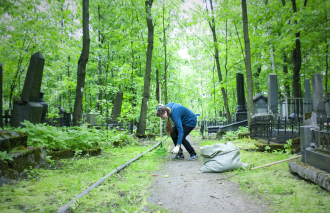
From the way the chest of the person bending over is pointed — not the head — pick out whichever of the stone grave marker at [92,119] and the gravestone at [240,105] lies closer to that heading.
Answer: the stone grave marker

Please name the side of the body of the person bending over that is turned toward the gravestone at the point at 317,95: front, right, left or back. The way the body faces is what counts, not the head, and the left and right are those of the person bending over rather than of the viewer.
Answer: back

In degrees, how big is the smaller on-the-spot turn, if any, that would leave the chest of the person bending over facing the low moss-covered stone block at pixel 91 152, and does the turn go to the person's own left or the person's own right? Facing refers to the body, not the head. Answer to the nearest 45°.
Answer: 0° — they already face it

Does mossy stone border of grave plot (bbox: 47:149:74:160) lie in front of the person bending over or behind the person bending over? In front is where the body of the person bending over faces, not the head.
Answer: in front

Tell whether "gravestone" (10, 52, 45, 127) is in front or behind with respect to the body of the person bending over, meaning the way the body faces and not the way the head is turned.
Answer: in front

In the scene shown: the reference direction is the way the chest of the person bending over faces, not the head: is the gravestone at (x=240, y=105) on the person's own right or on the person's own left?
on the person's own right

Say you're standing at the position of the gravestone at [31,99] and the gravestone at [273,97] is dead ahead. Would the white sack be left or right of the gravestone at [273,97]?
right

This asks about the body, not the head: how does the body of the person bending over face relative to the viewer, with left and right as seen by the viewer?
facing to the left of the viewer

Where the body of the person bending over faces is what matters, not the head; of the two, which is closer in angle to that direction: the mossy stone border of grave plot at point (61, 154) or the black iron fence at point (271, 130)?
the mossy stone border of grave plot

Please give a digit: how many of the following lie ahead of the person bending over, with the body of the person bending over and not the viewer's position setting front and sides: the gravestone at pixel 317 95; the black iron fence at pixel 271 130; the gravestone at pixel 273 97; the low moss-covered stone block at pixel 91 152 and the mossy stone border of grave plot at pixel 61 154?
2

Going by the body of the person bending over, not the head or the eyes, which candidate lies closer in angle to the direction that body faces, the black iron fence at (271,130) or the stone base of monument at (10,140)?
the stone base of monument

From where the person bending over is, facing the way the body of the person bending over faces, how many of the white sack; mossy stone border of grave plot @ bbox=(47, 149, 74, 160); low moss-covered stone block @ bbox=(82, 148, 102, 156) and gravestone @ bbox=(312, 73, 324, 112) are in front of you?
2

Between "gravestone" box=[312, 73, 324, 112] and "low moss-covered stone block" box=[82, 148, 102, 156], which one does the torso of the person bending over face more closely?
the low moss-covered stone block

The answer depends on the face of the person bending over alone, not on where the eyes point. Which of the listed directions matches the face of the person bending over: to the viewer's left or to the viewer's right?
to the viewer's left

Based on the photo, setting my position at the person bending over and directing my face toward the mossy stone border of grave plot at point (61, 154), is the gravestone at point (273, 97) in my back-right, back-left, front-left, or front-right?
back-right

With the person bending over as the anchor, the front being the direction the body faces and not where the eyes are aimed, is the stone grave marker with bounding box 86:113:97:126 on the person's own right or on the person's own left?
on the person's own right
